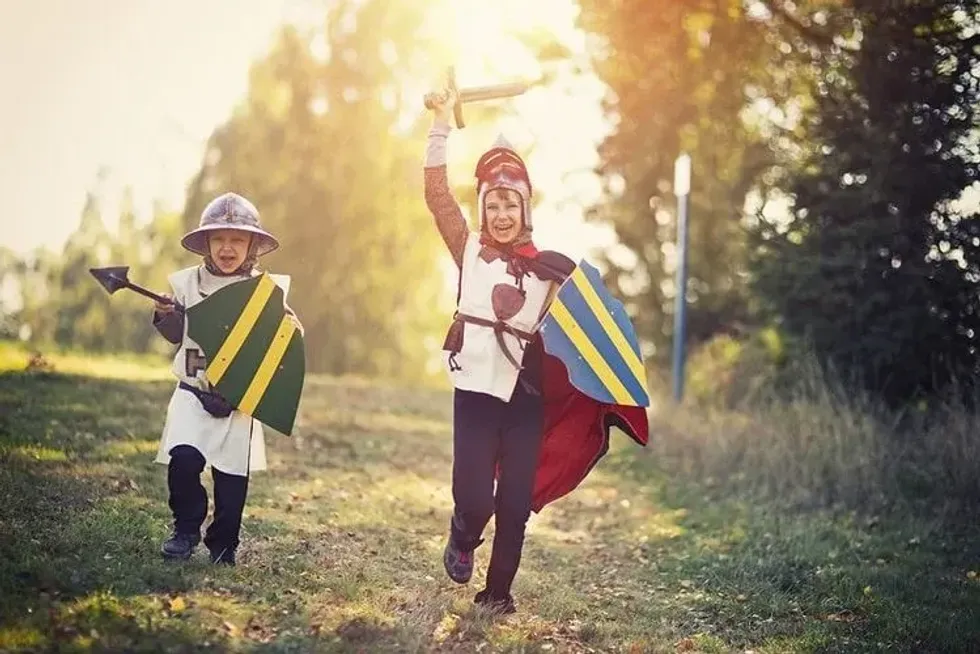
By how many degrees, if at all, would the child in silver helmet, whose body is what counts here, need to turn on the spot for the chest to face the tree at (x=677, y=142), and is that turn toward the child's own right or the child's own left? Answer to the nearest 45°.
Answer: approximately 135° to the child's own left

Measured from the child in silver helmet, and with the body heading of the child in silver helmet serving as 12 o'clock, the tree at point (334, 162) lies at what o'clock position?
The tree is roughly at 6 o'clock from the child in silver helmet.

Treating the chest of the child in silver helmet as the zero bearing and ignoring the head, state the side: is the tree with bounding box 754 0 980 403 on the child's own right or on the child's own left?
on the child's own left

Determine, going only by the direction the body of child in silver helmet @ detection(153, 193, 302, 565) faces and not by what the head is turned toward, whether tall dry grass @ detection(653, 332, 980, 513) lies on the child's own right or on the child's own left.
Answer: on the child's own left

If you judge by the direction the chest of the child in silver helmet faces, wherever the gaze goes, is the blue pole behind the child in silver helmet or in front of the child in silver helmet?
behind

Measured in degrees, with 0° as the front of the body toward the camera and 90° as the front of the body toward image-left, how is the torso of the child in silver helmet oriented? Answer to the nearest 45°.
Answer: approximately 0°
